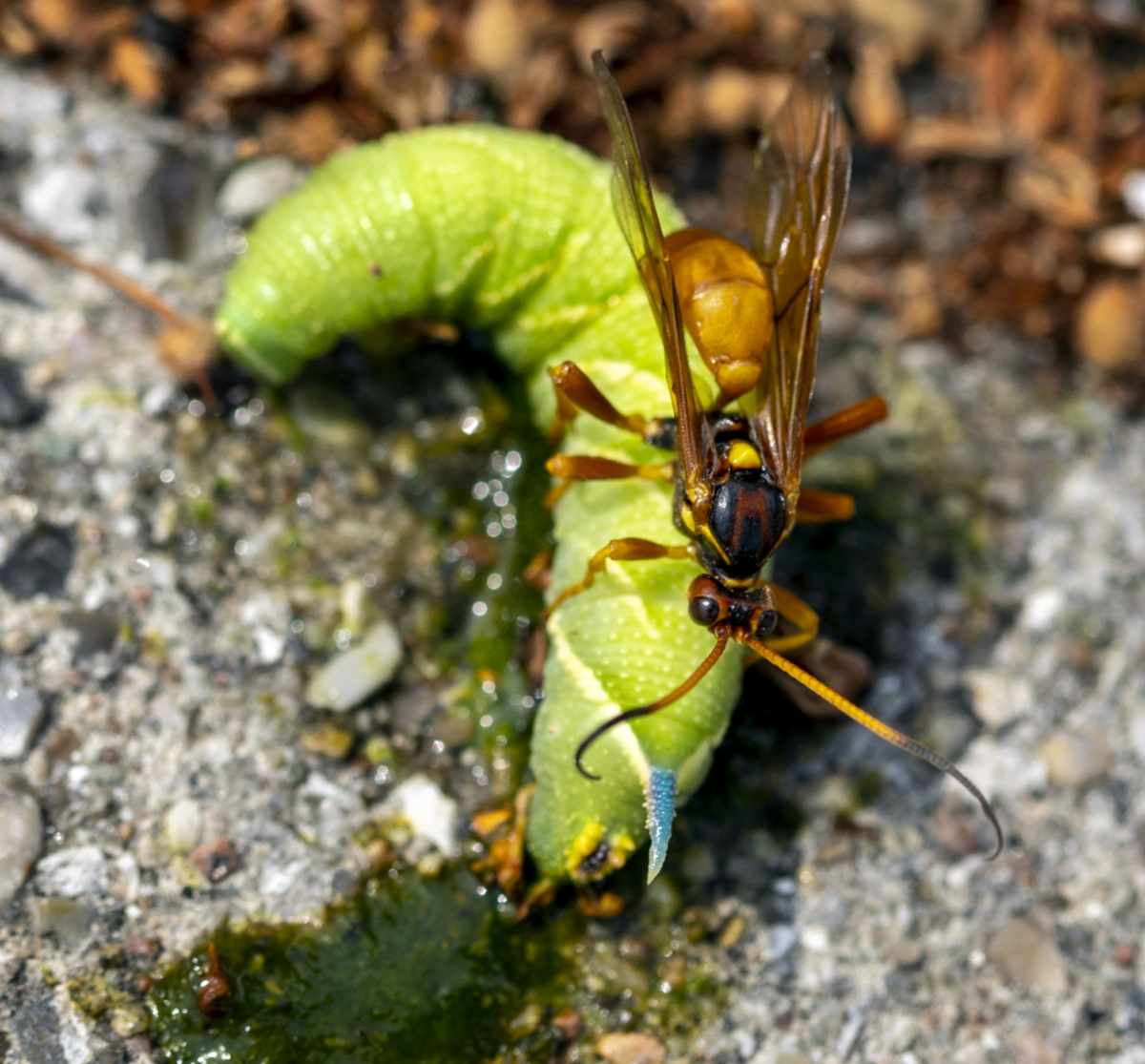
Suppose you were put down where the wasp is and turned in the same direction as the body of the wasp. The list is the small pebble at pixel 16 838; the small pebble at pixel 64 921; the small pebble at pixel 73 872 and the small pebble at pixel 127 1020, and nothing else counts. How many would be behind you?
0

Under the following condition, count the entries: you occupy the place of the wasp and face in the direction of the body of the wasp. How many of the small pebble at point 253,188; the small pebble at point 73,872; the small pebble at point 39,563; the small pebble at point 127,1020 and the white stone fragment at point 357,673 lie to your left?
0

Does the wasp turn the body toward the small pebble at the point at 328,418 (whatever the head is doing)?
no

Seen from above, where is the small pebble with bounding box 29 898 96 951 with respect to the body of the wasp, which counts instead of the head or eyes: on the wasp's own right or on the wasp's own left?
on the wasp's own right

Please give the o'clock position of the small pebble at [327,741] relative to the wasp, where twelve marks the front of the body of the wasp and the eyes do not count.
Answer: The small pebble is roughly at 2 o'clock from the wasp.

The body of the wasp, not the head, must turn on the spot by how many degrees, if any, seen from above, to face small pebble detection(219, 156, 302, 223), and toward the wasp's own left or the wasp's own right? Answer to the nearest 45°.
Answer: approximately 135° to the wasp's own right

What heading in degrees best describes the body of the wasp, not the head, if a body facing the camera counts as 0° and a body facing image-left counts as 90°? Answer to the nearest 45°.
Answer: approximately 0°

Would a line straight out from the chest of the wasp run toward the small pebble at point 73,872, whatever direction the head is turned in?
no

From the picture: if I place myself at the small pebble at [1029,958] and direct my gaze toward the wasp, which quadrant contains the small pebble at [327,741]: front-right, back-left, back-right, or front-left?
front-left

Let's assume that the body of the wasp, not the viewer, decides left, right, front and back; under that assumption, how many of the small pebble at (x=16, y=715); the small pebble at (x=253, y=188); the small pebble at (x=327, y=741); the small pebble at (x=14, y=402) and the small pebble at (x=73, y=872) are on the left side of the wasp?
0

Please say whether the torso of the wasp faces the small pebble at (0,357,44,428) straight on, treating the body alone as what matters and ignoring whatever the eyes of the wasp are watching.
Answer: no

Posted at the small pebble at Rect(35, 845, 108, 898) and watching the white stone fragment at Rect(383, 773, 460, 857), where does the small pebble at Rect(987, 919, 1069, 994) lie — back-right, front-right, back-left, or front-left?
front-right

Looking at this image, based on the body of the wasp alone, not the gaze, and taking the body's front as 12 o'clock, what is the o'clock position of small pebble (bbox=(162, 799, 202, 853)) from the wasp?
The small pebble is roughly at 2 o'clock from the wasp.

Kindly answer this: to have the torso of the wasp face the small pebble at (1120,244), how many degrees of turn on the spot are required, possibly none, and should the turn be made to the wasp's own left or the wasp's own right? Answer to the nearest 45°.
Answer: approximately 135° to the wasp's own left

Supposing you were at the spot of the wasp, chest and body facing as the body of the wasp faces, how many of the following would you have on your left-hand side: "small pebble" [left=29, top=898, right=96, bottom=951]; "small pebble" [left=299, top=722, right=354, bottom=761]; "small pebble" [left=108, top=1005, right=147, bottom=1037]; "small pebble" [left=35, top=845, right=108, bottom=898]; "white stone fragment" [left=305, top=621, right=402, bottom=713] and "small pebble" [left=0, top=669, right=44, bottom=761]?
0

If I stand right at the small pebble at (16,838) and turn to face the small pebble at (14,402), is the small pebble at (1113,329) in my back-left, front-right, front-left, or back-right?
front-right

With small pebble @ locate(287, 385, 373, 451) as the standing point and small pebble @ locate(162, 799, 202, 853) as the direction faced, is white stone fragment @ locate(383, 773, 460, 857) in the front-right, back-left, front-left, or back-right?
front-left
